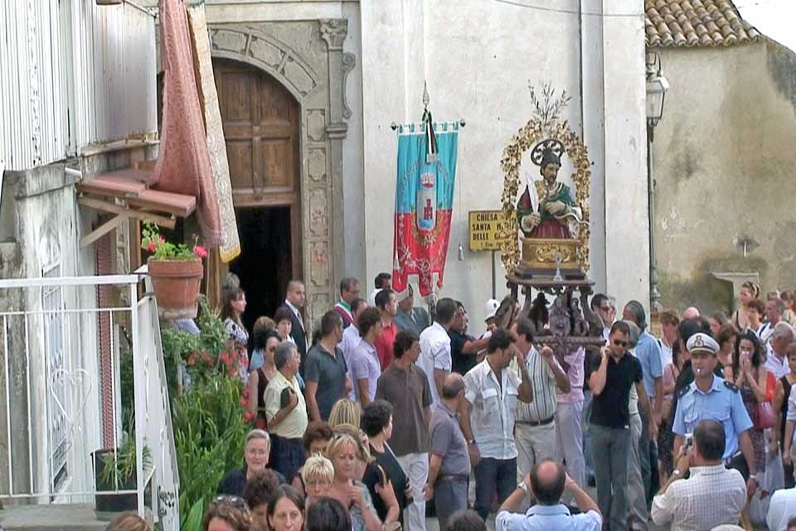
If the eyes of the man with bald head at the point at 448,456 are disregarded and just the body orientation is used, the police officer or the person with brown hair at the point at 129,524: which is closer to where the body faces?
the police officer

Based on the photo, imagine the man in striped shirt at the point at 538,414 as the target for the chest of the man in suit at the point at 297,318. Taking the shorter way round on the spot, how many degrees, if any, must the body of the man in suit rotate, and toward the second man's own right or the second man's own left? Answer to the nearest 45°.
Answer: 0° — they already face them

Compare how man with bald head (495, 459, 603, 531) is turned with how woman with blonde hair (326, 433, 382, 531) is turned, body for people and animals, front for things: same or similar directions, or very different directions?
very different directions

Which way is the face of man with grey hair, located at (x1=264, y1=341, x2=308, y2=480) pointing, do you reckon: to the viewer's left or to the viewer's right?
to the viewer's right

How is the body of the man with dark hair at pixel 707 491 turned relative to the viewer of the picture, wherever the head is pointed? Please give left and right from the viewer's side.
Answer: facing away from the viewer and to the left of the viewer
